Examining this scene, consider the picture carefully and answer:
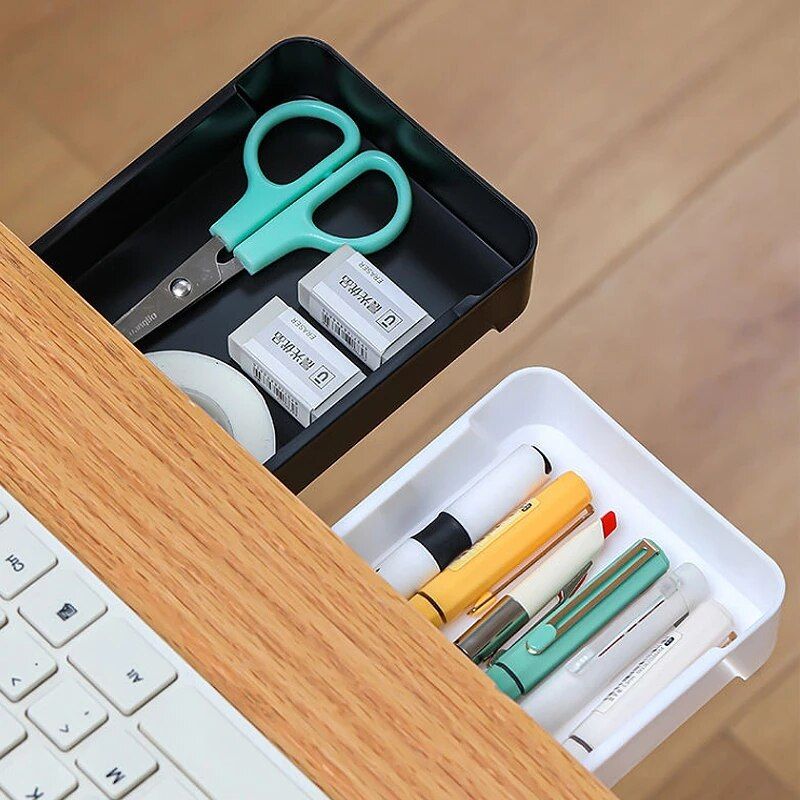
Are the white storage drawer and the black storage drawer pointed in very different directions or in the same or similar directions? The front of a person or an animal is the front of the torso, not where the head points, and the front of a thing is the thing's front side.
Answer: same or similar directions

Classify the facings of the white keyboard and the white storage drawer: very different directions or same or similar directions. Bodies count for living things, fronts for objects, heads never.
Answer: same or similar directions

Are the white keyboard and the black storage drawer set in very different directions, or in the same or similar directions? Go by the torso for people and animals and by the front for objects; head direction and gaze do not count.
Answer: same or similar directions

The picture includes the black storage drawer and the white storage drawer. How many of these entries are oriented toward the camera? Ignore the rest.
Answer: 0

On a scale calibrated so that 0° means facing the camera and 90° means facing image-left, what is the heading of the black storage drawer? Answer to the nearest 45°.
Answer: approximately 225°

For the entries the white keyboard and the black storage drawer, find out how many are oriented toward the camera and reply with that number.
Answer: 0

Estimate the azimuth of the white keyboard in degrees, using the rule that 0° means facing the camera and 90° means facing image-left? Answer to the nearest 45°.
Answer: approximately 225°
